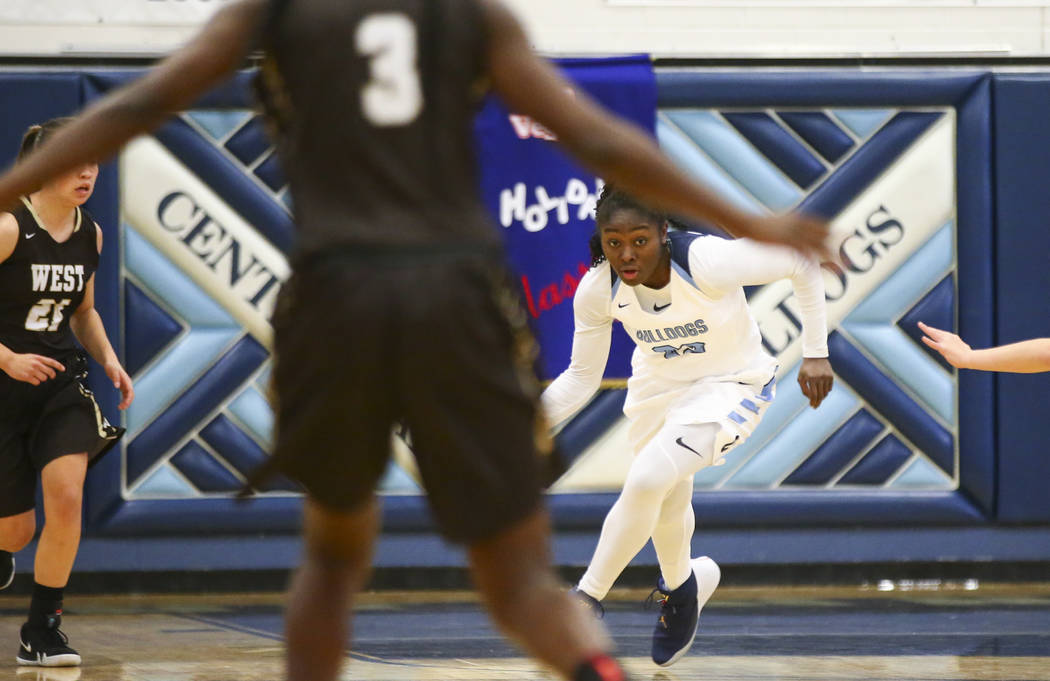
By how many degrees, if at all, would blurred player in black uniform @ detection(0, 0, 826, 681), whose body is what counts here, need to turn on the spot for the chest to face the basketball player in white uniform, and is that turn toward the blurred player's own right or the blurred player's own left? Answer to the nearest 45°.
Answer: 0° — they already face them

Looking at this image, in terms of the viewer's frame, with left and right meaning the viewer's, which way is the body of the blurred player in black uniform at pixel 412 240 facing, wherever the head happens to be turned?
facing away from the viewer

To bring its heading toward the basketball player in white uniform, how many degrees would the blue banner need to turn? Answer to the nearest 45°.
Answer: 0° — it already faces them

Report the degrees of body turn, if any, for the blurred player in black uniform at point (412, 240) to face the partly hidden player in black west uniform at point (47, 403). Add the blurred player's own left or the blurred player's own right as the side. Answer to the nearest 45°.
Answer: approximately 45° to the blurred player's own left

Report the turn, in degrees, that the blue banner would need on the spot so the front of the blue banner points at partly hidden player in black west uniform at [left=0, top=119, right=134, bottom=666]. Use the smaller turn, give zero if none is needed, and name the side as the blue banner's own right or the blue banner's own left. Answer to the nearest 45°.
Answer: approximately 45° to the blue banner's own right

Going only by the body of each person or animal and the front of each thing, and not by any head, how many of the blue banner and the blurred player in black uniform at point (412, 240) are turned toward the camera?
1

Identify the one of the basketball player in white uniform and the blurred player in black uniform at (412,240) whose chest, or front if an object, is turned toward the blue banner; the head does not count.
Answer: the blurred player in black uniform

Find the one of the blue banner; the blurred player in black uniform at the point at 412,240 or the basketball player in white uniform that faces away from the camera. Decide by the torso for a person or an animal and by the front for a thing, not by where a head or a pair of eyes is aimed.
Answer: the blurred player in black uniform

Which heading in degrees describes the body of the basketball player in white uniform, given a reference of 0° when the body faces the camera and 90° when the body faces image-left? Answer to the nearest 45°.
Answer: approximately 45°

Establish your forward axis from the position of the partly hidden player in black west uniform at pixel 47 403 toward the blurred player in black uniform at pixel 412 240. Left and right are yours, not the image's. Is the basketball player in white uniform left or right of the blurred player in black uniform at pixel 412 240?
left

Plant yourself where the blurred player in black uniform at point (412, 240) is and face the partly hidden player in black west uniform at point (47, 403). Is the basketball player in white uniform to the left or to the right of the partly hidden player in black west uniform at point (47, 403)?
right
